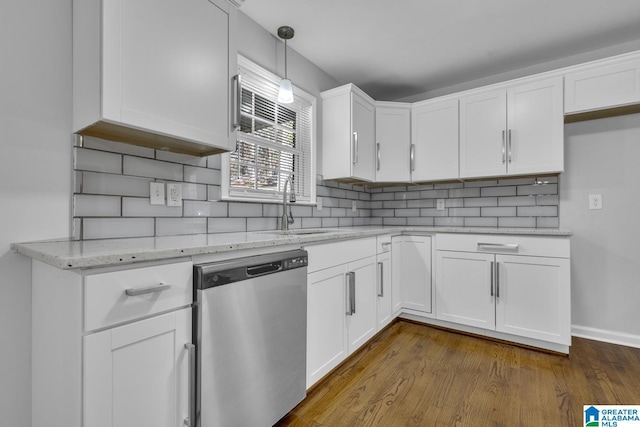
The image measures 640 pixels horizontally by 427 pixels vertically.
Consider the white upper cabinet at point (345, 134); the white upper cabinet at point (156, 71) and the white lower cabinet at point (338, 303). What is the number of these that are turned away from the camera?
0

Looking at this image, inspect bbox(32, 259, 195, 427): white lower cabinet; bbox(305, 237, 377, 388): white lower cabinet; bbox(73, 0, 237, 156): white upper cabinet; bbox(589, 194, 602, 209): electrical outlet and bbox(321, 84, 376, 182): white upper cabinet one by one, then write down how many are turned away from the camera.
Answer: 0

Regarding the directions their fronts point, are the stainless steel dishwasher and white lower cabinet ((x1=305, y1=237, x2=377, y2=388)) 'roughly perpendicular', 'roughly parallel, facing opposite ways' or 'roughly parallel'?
roughly parallel

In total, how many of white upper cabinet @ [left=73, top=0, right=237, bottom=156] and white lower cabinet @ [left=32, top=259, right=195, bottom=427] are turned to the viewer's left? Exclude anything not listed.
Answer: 0

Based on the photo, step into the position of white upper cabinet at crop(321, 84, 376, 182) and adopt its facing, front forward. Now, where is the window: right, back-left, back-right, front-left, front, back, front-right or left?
right

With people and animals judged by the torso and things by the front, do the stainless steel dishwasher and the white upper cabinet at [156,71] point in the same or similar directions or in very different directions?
same or similar directions

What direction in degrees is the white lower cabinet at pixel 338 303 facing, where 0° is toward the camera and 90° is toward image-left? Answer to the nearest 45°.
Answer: approximately 315°

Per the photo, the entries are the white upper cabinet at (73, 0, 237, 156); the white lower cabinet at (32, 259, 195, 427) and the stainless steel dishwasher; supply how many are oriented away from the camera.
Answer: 0

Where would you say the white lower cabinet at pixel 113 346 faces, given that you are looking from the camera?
facing the viewer and to the right of the viewer

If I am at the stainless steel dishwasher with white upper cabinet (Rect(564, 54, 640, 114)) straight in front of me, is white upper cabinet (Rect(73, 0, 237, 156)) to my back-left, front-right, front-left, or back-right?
back-left
